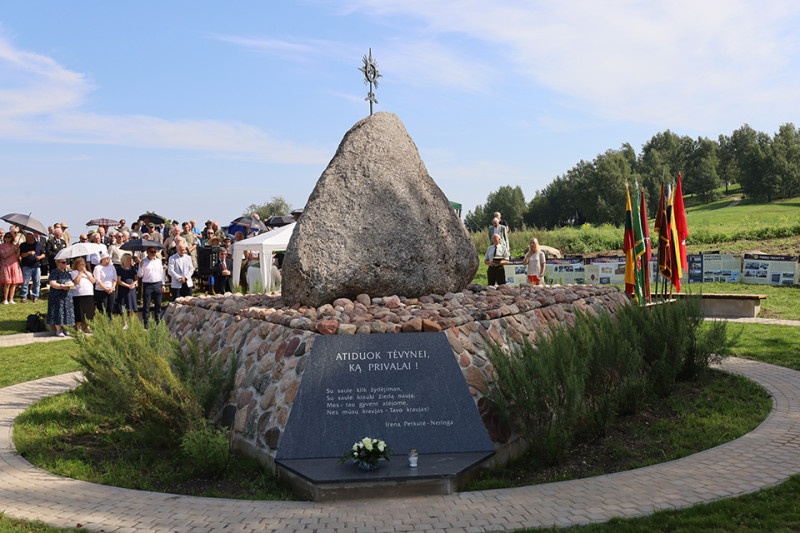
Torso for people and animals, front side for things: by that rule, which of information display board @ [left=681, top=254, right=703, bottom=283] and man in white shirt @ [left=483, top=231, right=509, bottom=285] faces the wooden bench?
the information display board

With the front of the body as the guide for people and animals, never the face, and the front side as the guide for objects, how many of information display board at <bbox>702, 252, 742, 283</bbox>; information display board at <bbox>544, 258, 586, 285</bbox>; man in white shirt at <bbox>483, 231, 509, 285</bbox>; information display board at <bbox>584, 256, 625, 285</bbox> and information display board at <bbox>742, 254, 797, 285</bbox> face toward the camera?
5

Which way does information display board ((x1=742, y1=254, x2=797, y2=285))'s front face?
toward the camera

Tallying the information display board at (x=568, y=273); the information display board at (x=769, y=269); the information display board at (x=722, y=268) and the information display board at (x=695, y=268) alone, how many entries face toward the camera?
4

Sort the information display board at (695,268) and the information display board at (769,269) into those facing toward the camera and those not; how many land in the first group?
2

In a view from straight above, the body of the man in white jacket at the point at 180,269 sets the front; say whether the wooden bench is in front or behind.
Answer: in front

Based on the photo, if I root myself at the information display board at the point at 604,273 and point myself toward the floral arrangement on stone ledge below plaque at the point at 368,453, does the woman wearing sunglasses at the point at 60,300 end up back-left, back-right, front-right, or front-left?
front-right

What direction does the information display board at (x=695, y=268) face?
toward the camera

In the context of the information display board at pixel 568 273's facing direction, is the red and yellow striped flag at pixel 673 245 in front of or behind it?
in front

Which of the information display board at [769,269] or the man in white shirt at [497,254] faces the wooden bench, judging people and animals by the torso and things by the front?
the information display board

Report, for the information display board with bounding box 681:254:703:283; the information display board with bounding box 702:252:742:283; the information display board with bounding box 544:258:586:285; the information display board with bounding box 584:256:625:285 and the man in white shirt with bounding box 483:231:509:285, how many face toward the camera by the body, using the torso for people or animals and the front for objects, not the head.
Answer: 5

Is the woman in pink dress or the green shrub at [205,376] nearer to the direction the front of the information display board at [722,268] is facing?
the green shrub

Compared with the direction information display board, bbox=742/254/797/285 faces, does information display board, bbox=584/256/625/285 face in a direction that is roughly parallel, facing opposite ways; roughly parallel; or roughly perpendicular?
roughly parallel

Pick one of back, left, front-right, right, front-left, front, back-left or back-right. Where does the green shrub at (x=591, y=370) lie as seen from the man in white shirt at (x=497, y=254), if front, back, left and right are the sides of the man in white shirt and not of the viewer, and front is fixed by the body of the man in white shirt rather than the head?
front

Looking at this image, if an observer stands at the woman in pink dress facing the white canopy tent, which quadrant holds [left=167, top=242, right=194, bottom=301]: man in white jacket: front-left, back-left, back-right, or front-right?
front-right

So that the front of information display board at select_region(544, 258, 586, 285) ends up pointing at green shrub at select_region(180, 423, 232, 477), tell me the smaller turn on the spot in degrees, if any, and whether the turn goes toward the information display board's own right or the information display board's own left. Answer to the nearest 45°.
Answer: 0° — it already faces it

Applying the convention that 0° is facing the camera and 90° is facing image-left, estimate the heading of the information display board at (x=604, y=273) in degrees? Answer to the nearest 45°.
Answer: approximately 0°

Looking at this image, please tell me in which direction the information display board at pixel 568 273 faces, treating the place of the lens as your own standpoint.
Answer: facing the viewer
